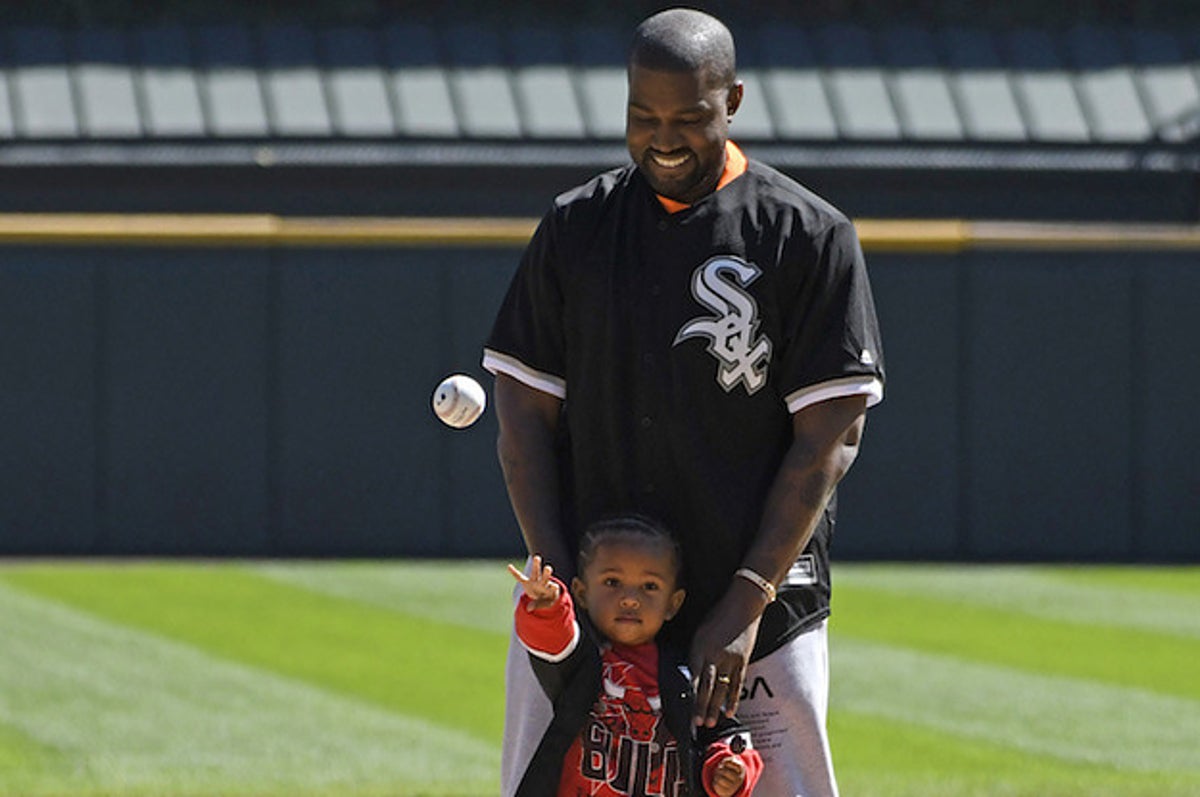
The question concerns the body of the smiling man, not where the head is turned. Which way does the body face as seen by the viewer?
toward the camera

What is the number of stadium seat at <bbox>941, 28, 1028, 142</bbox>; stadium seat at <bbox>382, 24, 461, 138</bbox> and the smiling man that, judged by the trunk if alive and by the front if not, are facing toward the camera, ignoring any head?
3

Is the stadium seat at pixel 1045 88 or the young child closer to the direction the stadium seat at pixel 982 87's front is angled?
the young child

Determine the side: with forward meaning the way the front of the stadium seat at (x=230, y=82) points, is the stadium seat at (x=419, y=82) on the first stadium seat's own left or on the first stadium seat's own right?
on the first stadium seat's own left

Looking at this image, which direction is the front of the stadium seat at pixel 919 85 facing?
toward the camera

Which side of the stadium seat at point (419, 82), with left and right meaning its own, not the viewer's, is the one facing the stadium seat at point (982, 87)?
left

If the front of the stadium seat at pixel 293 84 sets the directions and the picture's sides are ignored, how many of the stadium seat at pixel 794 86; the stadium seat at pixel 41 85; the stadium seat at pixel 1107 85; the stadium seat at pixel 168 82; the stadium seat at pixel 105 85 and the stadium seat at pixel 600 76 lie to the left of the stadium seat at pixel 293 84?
3

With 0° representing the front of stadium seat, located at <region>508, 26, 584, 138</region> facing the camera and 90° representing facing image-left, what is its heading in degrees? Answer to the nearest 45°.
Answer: approximately 0°

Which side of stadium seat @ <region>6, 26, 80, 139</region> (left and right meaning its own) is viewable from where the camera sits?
front

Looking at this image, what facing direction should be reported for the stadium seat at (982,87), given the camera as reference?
facing the viewer

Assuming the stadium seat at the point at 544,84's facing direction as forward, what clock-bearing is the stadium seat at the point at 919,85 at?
the stadium seat at the point at 919,85 is roughly at 9 o'clock from the stadium seat at the point at 544,84.

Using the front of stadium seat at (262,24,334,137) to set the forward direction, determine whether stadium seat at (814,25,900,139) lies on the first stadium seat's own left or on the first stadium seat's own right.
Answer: on the first stadium seat's own left
